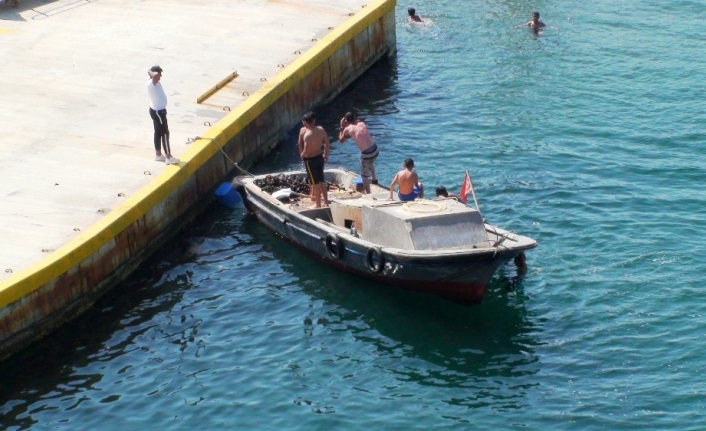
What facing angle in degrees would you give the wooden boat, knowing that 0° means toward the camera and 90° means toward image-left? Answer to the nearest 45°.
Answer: approximately 315°

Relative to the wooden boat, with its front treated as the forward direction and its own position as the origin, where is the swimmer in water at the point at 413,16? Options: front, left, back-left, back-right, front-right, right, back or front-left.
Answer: back-left

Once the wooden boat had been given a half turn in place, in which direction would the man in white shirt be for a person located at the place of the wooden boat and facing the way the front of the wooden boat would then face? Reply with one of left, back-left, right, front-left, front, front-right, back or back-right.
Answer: front

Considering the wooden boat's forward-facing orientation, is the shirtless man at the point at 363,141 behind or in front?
behind

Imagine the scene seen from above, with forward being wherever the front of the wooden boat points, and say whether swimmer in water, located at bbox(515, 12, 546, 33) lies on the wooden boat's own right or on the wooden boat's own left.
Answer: on the wooden boat's own left
